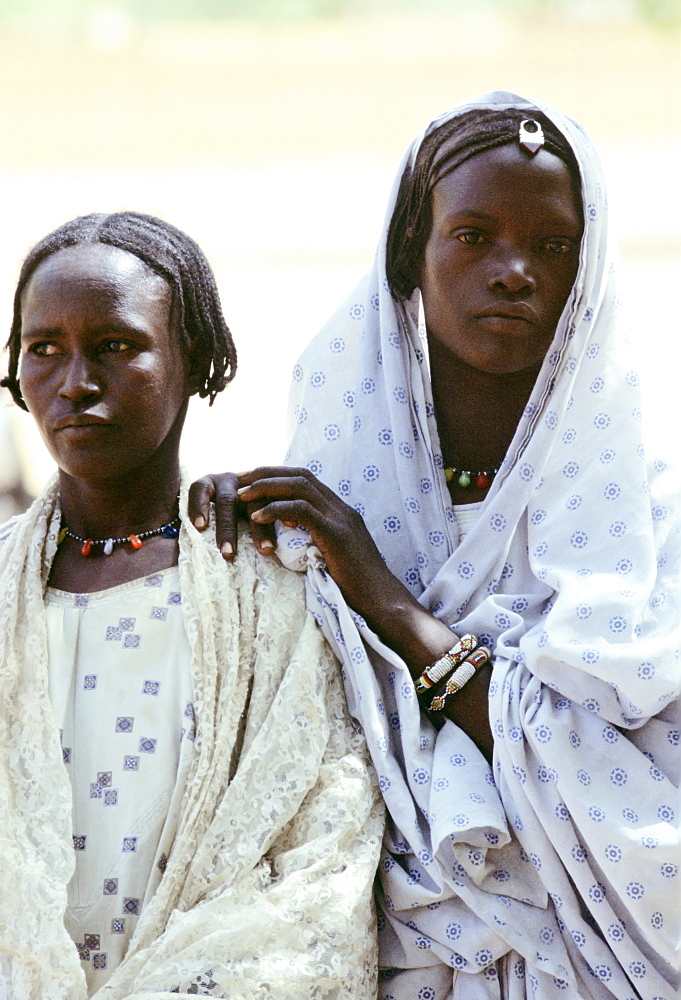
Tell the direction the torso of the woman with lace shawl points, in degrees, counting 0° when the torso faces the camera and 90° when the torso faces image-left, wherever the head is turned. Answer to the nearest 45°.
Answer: approximately 45°

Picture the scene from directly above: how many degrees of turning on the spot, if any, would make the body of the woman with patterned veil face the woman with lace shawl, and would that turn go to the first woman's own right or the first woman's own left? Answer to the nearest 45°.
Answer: approximately 90° to the first woman's own right

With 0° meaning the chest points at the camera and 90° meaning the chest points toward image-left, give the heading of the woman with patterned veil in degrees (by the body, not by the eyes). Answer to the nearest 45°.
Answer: approximately 0°

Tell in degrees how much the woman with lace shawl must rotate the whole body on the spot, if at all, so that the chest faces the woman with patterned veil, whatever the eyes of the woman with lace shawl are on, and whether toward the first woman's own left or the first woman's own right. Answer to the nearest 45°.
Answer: approximately 135° to the first woman's own left
